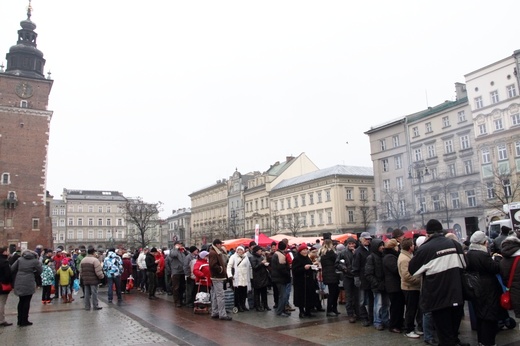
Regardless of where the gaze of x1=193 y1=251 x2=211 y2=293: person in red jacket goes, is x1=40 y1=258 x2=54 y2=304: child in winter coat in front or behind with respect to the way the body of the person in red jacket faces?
behind

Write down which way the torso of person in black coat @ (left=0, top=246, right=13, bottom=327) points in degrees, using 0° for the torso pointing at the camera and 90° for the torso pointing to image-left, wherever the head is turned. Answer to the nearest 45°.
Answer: approximately 270°
